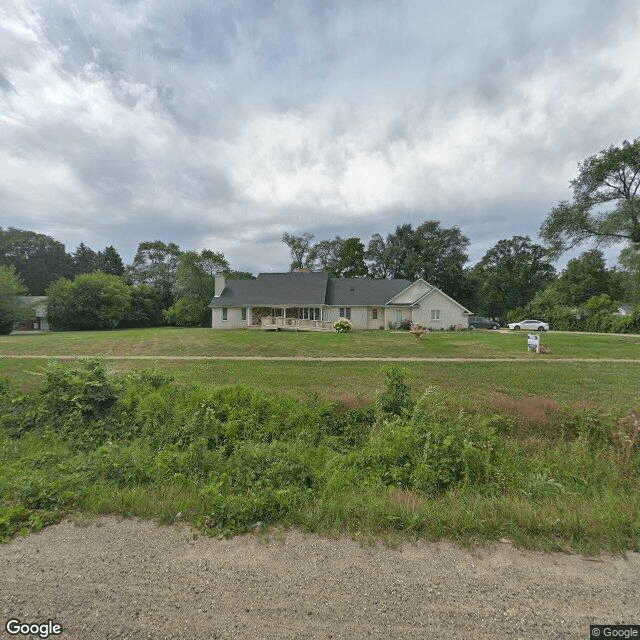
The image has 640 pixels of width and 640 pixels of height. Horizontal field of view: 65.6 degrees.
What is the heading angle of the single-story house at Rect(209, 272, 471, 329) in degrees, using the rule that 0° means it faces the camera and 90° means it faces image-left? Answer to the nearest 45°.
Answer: approximately 0°

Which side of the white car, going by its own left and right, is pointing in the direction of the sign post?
left

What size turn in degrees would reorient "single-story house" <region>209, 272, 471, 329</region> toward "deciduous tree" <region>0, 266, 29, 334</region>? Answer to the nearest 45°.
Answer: approximately 90° to its right

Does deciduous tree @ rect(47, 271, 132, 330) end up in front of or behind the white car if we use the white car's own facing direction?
in front

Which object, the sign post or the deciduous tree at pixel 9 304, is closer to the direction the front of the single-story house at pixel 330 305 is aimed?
the sign post

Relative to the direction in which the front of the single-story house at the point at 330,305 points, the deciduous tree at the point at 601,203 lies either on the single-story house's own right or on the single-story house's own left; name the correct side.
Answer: on the single-story house's own left

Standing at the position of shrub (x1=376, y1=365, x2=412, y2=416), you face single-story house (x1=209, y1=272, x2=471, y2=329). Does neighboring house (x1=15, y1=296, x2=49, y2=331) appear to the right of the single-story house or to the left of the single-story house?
left

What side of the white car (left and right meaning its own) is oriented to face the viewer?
left

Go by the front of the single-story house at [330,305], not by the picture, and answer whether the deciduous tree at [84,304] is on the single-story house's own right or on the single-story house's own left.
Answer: on the single-story house's own right

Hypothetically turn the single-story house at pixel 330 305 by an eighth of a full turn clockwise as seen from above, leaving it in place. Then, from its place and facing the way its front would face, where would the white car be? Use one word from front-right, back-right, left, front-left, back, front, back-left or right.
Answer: back-left

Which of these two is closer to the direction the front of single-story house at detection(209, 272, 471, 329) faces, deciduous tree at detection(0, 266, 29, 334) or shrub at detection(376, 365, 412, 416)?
the shrub

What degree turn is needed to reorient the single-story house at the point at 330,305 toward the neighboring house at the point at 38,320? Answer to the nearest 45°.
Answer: approximately 90° to its right
